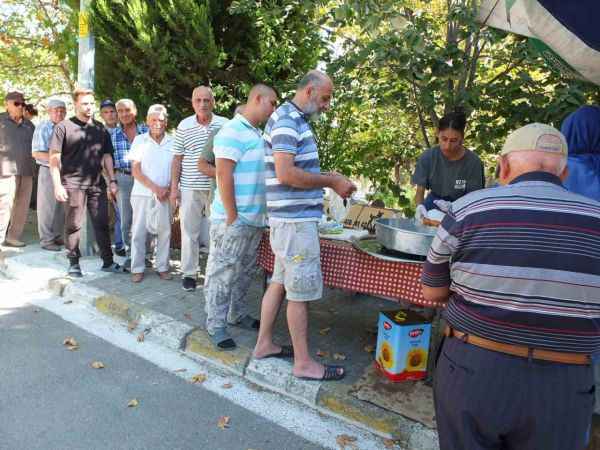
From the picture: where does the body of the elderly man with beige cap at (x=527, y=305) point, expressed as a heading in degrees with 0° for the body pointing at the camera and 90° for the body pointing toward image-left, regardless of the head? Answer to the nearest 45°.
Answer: approximately 180°

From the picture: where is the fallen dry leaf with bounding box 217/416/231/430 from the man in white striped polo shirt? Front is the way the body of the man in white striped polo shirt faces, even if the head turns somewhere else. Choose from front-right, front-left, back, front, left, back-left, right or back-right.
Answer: front

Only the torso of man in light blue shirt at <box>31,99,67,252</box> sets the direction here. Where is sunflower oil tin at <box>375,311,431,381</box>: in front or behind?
in front

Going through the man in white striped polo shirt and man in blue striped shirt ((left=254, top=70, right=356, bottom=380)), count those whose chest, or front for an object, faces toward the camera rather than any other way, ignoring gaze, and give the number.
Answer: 1

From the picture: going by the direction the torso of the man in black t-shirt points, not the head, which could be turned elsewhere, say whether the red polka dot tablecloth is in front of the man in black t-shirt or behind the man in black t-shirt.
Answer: in front

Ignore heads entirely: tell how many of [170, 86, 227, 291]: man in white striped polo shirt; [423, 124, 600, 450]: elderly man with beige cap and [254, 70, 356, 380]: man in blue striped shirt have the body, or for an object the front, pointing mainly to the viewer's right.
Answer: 1

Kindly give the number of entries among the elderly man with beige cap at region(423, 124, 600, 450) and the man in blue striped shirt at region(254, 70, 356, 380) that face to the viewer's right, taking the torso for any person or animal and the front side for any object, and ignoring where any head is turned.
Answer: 1

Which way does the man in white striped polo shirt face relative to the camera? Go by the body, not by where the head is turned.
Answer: toward the camera

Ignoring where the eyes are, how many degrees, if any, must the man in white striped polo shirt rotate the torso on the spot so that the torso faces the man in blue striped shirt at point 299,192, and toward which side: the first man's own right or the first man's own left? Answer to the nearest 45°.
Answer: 0° — they already face them

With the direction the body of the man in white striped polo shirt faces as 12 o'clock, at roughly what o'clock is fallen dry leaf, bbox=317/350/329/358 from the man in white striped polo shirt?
The fallen dry leaf is roughly at 11 o'clock from the man in white striped polo shirt.

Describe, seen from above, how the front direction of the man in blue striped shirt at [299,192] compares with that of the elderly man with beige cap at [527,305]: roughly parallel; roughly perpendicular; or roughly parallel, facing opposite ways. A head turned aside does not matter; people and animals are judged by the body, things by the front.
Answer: roughly perpendicular

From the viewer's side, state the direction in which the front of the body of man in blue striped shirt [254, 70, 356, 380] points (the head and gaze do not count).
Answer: to the viewer's right

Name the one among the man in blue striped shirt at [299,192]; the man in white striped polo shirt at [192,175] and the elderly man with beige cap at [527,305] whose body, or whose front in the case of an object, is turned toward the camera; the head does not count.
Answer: the man in white striped polo shirt

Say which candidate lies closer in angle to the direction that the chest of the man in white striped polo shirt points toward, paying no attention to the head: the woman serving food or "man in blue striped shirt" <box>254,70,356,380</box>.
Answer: the man in blue striped shirt
